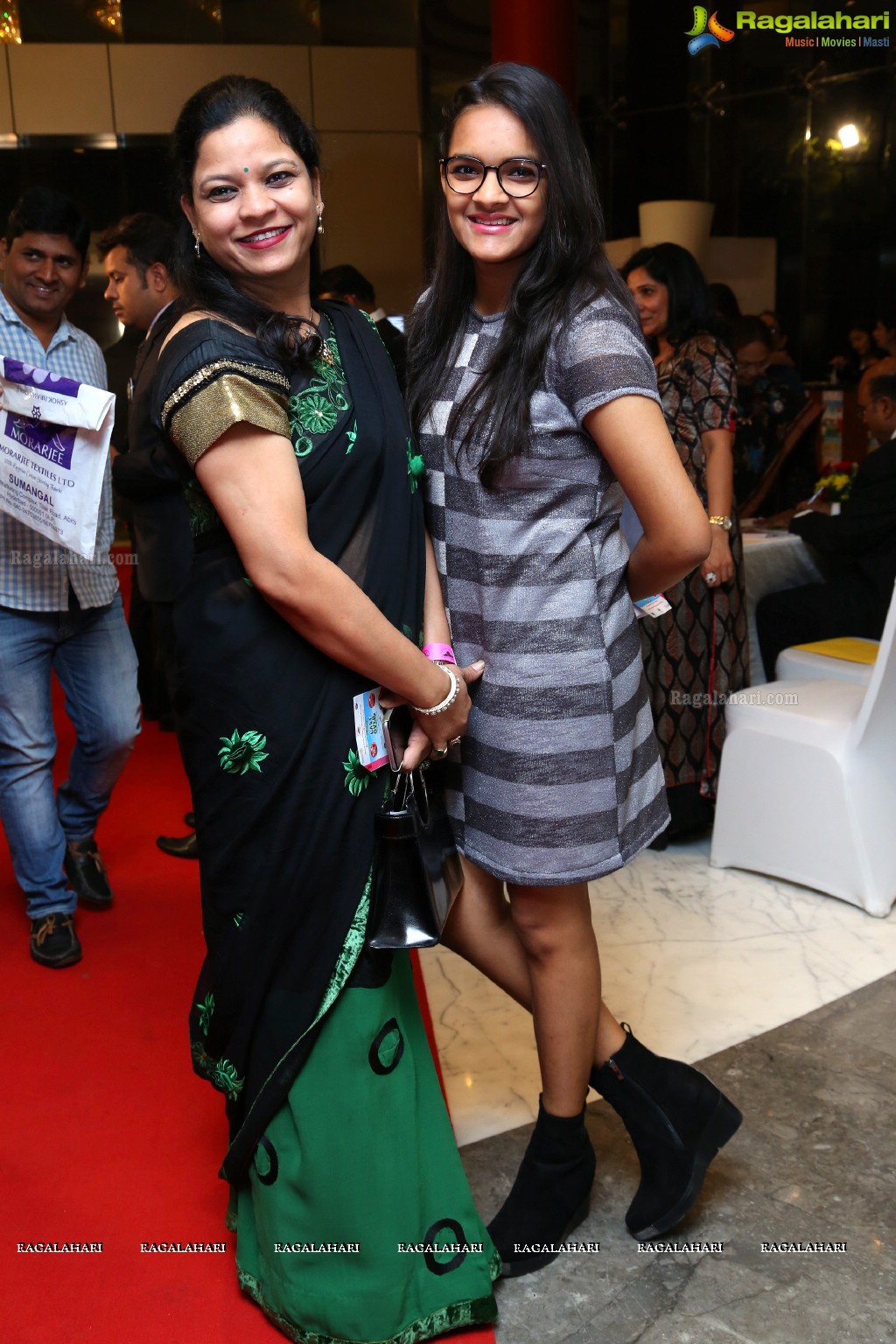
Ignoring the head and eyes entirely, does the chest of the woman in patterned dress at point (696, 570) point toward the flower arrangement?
no

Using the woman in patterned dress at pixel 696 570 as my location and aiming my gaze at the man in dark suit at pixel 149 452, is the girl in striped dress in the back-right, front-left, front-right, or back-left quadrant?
front-left

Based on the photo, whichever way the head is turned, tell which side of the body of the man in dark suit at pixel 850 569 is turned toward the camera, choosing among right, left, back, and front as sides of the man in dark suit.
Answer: left

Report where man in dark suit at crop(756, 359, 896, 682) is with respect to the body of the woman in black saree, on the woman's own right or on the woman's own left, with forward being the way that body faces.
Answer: on the woman's own left

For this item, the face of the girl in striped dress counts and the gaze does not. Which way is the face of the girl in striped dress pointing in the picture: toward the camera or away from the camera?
toward the camera

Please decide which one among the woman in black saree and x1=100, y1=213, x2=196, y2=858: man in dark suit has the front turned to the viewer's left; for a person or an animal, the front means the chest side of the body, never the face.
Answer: the man in dark suit

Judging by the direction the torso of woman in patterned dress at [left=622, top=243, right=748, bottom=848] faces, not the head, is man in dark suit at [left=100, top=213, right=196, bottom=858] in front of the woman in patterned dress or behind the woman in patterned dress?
in front

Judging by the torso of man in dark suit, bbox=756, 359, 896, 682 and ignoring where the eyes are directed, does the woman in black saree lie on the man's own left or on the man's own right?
on the man's own left

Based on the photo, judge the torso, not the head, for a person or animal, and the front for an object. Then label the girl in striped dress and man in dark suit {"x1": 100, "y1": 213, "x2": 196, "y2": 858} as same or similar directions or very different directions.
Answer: same or similar directions

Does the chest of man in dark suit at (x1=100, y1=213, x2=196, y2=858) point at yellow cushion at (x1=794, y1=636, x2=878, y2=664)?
no

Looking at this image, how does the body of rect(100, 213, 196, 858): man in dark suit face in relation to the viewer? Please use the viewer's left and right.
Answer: facing to the left of the viewer

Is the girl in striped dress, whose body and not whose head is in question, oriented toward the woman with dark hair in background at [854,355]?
no

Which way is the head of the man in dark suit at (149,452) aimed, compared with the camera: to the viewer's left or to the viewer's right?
to the viewer's left
